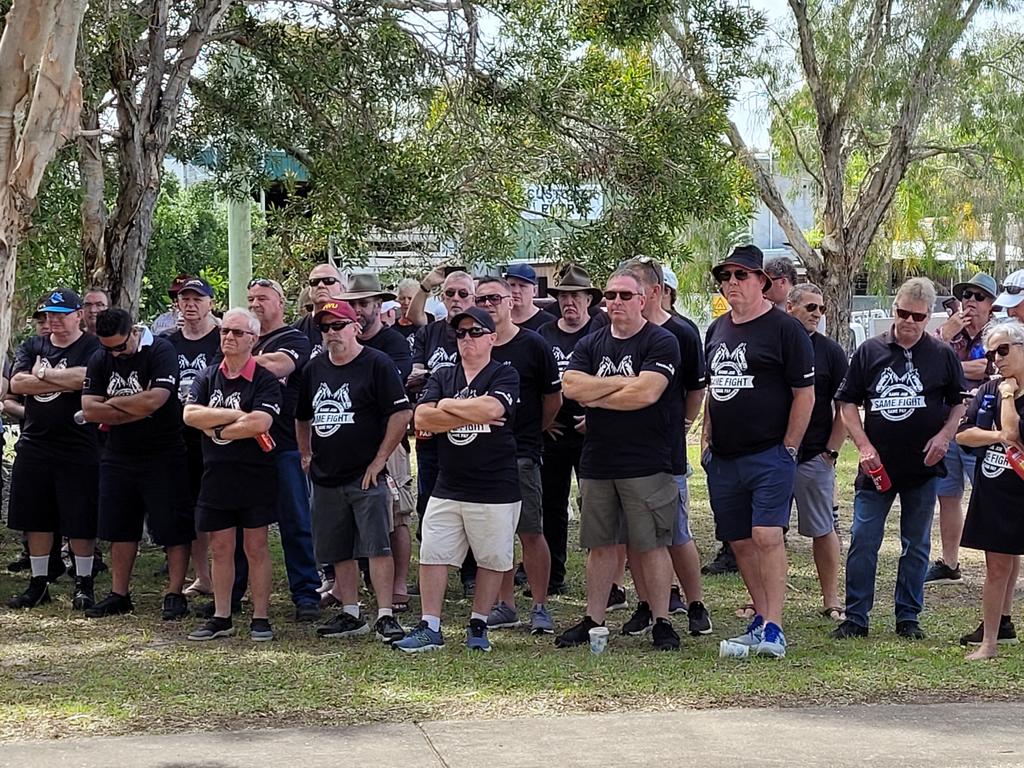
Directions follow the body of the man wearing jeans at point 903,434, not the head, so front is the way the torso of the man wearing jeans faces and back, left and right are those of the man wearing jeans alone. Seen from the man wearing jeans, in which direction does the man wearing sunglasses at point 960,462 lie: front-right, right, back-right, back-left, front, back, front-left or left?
back

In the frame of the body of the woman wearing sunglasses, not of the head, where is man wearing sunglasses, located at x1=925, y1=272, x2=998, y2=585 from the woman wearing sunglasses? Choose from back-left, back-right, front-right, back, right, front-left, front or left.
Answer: back-right

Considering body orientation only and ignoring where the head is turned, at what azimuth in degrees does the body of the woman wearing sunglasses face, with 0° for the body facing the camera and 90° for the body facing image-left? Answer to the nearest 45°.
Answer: approximately 45°

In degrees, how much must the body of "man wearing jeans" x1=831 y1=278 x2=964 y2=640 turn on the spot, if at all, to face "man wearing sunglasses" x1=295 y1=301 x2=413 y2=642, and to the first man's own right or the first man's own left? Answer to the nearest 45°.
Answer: approximately 90° to the first man's own right

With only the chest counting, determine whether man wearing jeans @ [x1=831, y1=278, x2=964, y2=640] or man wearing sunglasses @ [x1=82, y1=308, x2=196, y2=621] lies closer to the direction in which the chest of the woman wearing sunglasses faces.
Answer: the man wearing sunglasses

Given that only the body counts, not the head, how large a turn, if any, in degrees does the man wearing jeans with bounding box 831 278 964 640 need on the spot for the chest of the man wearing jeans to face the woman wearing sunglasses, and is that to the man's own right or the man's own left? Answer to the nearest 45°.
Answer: approximately 45° to the man's own left
